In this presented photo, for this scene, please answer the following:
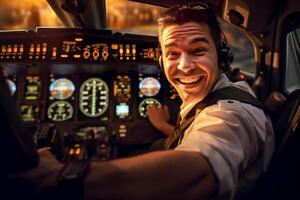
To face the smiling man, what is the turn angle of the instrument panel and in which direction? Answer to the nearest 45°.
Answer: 0° — it already faces them

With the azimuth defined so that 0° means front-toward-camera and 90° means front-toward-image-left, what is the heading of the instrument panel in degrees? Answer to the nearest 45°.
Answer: approximately 0°
